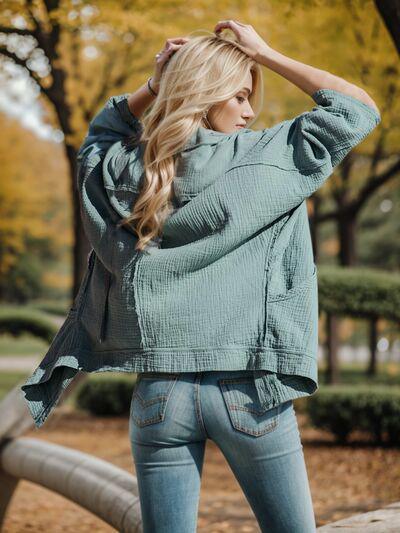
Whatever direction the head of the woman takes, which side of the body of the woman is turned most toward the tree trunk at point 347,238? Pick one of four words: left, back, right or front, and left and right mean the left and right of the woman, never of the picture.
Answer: front

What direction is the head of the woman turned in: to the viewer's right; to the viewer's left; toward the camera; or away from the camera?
to the viewer's right

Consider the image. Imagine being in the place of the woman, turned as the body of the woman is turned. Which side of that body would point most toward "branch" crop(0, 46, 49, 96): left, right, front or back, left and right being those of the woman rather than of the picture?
front

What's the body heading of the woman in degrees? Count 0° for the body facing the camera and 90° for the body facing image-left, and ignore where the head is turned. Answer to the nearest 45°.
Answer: approximately 180°

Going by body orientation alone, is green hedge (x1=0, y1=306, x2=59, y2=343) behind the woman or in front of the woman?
in front

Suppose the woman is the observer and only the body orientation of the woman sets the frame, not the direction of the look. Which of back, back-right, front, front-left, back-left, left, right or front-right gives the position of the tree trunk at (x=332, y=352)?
front

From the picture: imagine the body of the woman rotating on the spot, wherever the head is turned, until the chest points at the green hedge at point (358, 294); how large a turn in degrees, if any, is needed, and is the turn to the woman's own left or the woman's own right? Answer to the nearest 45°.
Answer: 0° — they already face it

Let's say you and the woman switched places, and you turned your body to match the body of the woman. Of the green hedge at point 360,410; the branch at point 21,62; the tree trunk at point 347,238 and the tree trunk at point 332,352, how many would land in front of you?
4
